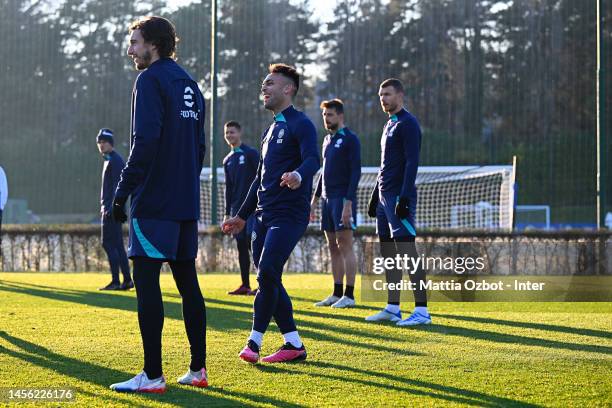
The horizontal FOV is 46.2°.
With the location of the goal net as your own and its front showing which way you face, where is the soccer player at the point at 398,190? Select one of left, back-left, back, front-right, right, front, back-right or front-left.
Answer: front

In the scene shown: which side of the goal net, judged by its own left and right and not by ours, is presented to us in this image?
front

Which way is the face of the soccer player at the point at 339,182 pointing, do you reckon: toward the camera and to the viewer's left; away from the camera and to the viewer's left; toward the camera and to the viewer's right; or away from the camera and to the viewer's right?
toward the camera and to the viewer's left

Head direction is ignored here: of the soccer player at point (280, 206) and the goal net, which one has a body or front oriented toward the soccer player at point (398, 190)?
the goal net

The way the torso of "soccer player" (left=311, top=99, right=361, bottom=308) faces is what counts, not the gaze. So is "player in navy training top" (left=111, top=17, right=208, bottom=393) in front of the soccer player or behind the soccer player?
in front

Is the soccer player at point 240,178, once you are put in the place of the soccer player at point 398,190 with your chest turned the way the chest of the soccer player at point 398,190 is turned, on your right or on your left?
on your right

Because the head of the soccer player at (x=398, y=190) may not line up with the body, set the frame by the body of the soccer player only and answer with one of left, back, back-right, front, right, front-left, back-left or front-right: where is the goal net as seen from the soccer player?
back-right

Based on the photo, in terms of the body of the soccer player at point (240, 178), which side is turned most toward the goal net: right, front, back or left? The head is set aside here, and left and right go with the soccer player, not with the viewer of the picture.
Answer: back

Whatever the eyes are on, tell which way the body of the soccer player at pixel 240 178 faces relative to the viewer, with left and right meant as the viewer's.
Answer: facing the viewer and to the left of the viewer
